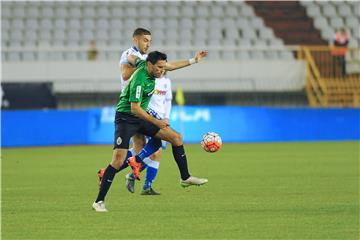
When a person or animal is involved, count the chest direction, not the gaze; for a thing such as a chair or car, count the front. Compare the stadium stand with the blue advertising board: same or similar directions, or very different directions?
same or similar directions

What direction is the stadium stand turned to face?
toward the camera

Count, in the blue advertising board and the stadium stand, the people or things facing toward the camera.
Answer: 2

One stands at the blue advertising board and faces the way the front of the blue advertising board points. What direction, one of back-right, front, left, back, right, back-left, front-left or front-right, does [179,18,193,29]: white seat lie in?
back

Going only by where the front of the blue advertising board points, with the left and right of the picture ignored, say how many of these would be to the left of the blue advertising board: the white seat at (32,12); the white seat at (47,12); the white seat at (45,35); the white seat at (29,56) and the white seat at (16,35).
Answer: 0

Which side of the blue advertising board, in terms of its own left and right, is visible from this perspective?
front

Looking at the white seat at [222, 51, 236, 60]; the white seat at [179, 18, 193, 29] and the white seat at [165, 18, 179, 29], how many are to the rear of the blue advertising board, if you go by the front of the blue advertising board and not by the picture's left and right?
3

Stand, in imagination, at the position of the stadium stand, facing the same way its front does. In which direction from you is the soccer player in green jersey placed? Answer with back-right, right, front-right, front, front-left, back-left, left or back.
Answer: front

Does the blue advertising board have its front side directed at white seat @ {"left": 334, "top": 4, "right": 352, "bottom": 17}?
no

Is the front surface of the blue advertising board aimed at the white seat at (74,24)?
no

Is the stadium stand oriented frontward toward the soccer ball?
yes
